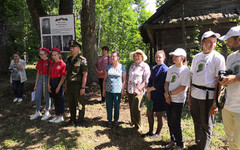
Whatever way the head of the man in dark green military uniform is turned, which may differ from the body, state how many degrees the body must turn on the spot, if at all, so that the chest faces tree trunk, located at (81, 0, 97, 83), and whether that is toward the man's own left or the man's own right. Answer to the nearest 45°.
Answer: approximately 135° to the man's own right

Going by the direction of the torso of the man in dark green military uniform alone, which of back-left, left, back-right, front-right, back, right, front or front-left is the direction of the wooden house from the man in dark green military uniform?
back

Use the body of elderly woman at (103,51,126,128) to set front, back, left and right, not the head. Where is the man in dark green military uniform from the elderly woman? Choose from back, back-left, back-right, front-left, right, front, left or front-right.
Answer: right

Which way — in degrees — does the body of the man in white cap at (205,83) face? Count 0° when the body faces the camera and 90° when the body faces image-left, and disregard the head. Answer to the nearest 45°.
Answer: approximately 45°

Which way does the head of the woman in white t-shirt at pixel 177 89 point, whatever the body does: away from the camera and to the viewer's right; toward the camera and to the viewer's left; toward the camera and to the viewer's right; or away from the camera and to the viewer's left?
toward the camera and to the viewer's left

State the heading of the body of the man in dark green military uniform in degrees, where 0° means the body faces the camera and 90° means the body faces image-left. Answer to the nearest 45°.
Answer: approximately 45°

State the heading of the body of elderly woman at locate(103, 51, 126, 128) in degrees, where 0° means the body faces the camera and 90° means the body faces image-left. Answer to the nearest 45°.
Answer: approximately 0°
